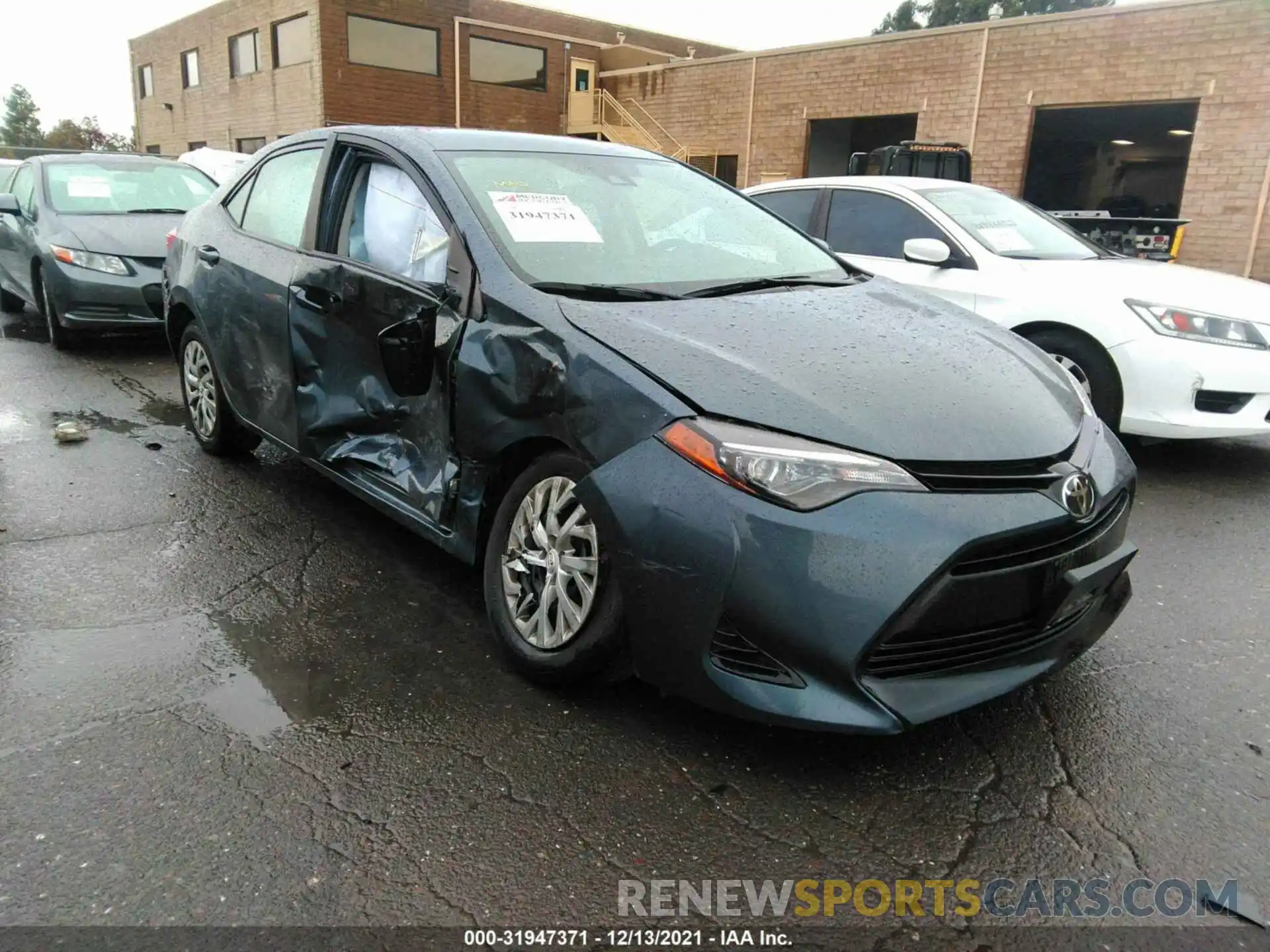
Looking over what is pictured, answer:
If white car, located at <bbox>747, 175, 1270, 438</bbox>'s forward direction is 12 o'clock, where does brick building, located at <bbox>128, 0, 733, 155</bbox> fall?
The brick building is roughly at 6 o'clock from the white car.

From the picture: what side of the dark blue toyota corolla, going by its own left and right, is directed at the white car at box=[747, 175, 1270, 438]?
left

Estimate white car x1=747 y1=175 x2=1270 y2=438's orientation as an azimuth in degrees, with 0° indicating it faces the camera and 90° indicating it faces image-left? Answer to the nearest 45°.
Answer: approximately 315°

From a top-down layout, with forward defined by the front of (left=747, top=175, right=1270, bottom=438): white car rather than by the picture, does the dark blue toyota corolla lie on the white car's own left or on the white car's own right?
on the white car's own right

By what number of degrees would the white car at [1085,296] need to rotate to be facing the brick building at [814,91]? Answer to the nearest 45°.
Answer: approximately 135° to its left

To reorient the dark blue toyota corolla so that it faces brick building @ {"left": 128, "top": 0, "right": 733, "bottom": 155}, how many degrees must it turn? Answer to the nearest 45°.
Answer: approximately 135° to its left

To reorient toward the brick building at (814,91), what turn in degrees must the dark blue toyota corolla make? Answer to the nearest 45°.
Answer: approximately 135° to its left
